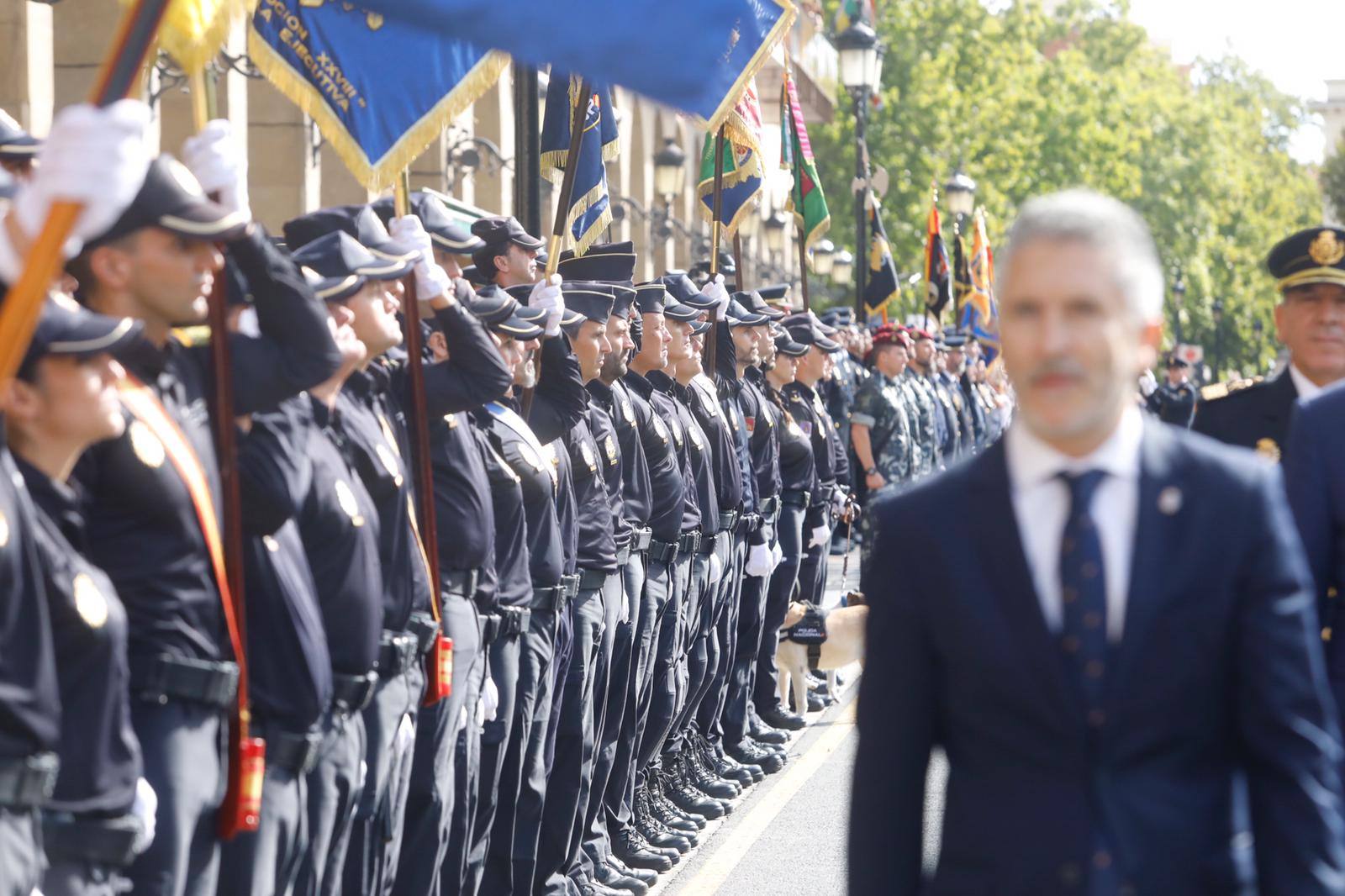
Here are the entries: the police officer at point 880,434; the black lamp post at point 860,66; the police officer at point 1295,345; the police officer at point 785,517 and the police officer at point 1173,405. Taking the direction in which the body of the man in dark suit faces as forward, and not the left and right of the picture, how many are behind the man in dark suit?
5

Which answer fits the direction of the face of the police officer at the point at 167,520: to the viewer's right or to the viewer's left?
to the viewer's right

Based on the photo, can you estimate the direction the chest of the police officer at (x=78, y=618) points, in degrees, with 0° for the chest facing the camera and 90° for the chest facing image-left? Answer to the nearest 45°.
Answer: approximately 270°

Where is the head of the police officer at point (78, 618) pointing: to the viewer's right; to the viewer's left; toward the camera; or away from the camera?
to the viewer's right

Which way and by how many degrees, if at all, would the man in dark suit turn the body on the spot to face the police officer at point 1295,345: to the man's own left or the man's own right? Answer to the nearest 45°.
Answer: approximately 180°

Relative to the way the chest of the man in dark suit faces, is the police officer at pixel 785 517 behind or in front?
behind

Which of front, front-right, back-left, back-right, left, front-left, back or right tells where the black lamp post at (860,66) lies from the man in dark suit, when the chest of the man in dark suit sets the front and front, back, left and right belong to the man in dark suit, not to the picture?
back

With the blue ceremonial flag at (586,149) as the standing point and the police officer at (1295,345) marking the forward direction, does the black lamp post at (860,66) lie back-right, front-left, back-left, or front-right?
back-left

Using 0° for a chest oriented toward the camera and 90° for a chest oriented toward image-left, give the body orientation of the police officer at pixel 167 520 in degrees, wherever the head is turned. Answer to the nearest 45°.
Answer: approximately 270°

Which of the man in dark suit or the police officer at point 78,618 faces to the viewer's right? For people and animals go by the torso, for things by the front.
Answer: the police officer

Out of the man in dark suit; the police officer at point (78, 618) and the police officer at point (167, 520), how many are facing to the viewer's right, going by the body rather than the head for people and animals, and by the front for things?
2
